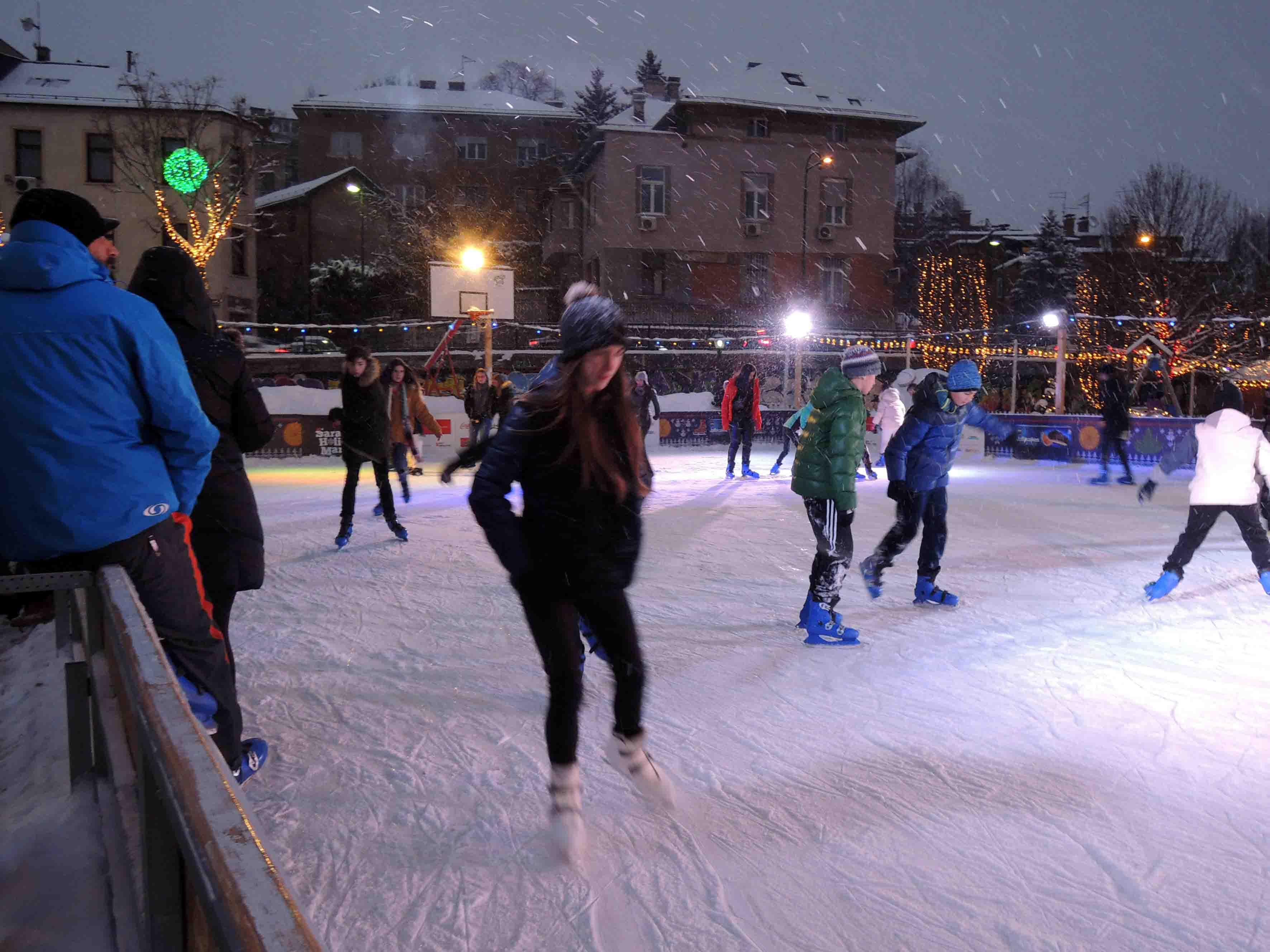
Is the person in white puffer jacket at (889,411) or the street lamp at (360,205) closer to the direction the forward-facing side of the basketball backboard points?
the person in white puffer jacket

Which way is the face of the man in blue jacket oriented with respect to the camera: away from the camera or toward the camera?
away from the camera

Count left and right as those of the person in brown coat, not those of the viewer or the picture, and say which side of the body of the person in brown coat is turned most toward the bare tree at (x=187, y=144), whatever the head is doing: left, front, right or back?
back

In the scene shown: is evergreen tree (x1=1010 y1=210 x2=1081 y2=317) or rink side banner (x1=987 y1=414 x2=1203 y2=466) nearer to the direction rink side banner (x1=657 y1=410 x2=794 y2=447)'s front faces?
the rink side banner

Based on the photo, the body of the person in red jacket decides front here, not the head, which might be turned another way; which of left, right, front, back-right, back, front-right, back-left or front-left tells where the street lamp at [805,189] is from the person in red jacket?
back-left

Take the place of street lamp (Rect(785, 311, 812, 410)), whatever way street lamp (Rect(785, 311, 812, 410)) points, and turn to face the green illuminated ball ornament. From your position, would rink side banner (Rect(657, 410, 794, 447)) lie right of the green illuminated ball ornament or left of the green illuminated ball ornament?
left

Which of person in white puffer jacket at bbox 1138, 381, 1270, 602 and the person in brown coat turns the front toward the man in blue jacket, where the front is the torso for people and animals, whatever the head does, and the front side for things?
the person in brown coat

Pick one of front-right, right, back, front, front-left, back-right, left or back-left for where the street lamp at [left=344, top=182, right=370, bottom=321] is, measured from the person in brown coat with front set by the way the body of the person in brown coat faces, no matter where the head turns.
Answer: back

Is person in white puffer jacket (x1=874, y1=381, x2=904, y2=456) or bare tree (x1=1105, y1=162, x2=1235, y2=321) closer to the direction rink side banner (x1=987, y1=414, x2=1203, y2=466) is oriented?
the person in white puffer jacket
